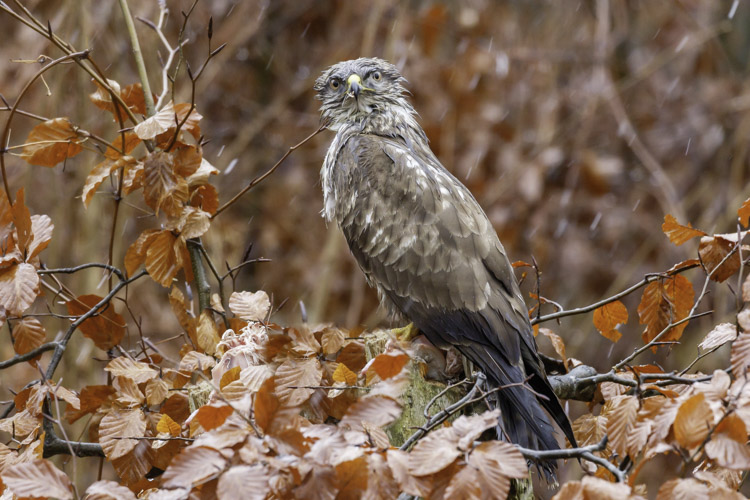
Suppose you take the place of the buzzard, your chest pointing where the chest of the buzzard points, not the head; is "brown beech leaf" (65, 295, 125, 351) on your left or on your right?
on your left

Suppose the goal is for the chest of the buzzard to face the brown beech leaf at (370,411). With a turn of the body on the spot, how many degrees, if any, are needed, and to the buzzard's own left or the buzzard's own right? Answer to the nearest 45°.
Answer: approximately 135° to the buzzard's own left

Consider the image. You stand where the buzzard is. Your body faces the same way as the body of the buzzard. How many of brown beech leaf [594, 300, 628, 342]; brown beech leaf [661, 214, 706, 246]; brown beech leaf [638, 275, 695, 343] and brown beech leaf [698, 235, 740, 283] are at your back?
4

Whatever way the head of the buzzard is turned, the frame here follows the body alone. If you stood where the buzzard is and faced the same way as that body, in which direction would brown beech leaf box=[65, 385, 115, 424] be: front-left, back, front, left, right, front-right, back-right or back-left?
left

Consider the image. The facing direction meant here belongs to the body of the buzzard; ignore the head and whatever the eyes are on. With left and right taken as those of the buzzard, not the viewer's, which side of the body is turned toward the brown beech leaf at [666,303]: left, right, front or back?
back

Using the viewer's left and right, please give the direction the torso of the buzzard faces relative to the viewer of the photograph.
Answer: facing away from the viewer and to the left of the viewer
